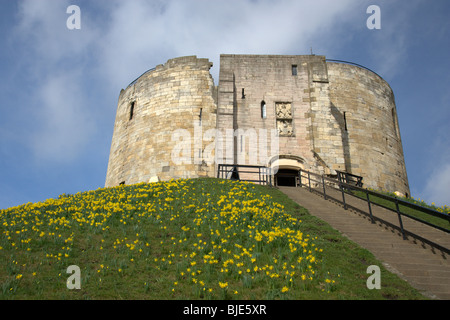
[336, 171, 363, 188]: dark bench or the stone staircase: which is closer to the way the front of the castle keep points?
the stone staircase

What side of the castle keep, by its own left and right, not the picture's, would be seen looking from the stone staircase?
front

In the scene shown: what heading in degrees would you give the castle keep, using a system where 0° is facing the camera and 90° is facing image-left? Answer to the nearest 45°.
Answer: approximately 0°
